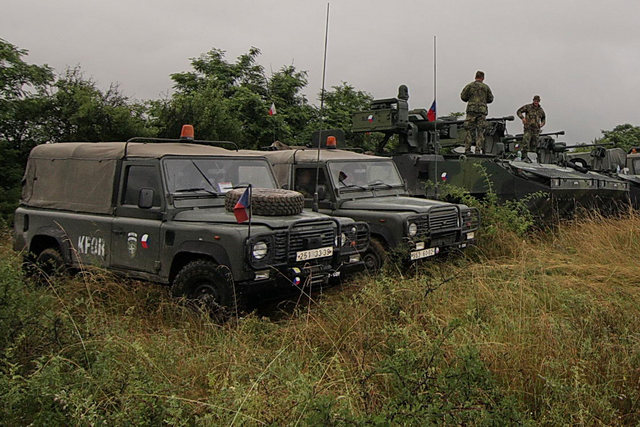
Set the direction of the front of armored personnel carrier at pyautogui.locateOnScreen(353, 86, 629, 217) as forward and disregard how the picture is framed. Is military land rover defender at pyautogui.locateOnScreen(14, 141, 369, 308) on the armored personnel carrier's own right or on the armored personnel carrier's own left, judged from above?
on the armored personnel carrier's own right

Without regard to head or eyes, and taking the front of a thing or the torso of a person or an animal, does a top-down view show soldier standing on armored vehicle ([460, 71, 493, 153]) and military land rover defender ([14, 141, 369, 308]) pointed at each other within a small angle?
no

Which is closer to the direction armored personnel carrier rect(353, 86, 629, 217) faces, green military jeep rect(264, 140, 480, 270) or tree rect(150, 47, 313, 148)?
the green military jeep

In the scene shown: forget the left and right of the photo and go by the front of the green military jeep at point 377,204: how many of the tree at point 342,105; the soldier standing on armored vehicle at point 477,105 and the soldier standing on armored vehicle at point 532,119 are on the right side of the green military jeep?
0

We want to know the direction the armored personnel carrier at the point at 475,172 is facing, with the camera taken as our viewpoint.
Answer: facing the viewer and to the right of the viewer

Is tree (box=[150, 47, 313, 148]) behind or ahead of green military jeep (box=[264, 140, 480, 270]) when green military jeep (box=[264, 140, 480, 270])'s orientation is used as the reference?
behind

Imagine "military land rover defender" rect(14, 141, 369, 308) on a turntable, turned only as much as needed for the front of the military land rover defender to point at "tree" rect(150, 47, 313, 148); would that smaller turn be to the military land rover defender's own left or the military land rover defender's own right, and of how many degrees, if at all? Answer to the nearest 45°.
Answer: approximately 135° to the military land rover defender's own left

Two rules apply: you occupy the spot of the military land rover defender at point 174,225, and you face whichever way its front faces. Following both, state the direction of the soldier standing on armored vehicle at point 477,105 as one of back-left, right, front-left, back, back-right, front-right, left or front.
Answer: left

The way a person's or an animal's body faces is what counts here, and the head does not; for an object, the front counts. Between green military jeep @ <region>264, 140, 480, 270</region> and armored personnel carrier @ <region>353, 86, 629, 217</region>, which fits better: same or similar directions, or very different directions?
same or similar directions

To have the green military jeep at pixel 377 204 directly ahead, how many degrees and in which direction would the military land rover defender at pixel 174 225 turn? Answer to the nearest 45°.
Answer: approximately 90° to its left

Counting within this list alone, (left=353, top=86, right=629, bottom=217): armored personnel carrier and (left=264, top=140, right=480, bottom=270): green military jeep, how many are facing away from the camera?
0

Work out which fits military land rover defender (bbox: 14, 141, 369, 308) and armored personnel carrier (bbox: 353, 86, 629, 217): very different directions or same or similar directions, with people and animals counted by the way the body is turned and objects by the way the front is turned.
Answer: same or similar directions

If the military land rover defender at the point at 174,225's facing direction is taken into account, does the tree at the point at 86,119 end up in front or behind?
behind

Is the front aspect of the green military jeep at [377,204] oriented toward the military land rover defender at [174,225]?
no

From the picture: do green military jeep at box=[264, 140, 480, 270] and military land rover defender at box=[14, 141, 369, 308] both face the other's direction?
no
